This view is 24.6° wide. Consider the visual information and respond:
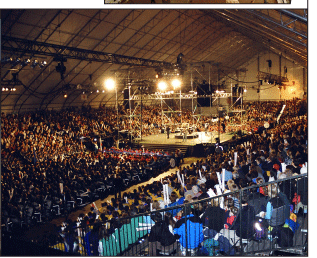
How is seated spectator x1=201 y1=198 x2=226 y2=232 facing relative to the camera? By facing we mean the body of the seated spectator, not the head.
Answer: away from the camera

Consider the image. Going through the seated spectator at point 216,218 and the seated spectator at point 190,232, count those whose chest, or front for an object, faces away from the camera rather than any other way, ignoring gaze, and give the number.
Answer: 2

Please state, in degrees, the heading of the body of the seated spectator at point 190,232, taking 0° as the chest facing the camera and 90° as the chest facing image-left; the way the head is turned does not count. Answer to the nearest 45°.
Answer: approximately 180°
